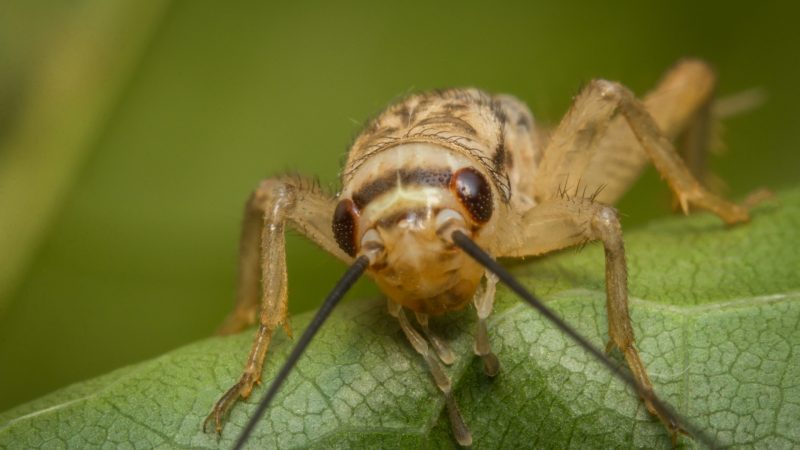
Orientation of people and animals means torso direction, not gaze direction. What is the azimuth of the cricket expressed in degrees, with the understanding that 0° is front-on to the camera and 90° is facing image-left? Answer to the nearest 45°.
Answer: approximately 45°
